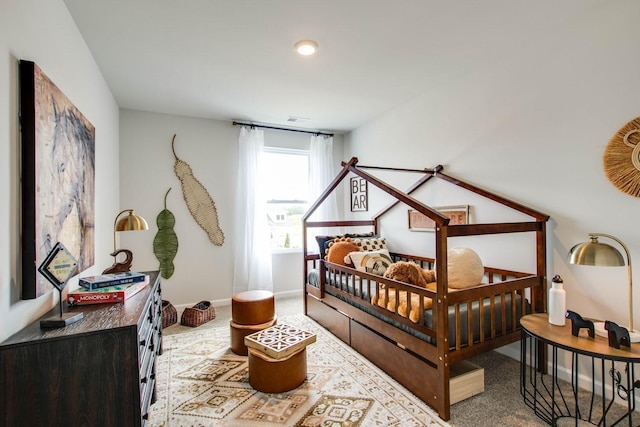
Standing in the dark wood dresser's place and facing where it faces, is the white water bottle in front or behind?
in front

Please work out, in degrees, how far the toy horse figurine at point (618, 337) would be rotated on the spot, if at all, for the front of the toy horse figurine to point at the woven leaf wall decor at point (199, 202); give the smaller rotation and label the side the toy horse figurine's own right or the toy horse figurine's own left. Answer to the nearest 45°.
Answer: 0° — it already faces it

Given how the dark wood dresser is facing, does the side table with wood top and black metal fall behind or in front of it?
in front

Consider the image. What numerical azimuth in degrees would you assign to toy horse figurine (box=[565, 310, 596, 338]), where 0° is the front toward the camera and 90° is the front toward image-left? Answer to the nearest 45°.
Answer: approximately 90°

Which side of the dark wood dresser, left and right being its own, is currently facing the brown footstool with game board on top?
front

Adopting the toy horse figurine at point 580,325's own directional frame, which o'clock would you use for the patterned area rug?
The patterned area rug is roughly at 11 o'clock from the toy horse figurine.

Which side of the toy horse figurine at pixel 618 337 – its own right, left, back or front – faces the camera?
left

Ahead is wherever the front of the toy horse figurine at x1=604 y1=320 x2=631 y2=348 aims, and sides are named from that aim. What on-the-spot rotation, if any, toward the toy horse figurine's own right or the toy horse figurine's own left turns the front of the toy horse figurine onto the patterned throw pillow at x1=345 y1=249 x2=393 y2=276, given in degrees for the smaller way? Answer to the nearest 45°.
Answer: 0° — it already faces it

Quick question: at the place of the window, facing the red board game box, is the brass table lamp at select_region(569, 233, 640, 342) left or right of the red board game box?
left

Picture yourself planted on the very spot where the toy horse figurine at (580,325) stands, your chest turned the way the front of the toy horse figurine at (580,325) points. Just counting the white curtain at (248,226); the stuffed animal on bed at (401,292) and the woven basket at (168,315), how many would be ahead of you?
3

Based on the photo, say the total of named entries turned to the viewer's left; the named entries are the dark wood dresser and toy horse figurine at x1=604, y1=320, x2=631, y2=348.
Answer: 1

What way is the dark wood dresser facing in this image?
to the viewer's right

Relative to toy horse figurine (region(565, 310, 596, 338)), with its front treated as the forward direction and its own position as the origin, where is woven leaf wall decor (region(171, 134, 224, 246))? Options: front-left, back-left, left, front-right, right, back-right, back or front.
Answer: front
